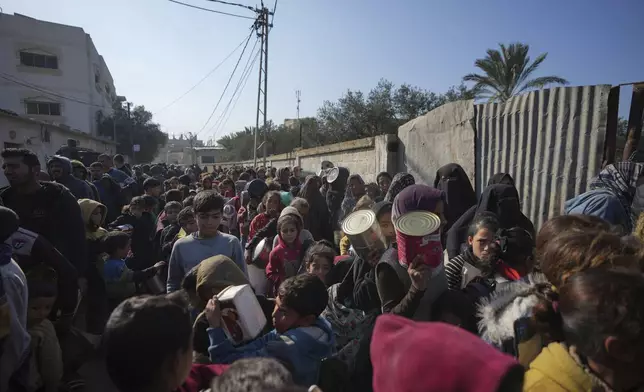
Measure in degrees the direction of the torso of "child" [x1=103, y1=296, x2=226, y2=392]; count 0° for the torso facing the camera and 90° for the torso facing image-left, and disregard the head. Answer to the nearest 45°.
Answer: approximately 225°

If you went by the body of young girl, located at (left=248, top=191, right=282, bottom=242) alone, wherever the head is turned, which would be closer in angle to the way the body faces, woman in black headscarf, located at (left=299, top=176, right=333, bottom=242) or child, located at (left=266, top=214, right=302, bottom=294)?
the child

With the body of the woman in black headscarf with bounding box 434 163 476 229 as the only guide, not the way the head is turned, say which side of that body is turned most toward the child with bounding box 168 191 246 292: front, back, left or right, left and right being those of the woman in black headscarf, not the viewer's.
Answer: front

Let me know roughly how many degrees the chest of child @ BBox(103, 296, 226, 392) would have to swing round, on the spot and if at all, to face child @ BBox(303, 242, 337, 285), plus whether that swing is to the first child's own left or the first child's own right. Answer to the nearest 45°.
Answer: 0° — they already face them

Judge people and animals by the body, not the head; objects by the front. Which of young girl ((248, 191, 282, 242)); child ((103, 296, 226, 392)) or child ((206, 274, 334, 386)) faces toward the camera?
the young girl

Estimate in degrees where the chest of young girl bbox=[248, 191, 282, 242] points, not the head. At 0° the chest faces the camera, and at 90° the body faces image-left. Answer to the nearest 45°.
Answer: approximately 0°

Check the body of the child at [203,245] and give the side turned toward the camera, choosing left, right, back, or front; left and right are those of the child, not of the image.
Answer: front

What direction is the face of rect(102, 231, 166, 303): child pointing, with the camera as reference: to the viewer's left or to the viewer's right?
to the viewer's right

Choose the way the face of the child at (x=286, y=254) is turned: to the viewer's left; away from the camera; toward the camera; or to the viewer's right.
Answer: toward the camera

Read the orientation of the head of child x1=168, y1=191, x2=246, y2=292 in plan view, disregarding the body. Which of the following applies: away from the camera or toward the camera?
toward the camera

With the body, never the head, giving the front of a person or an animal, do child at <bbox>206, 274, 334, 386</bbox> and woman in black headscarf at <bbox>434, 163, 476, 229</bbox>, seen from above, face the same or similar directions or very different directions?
same or similar directions
